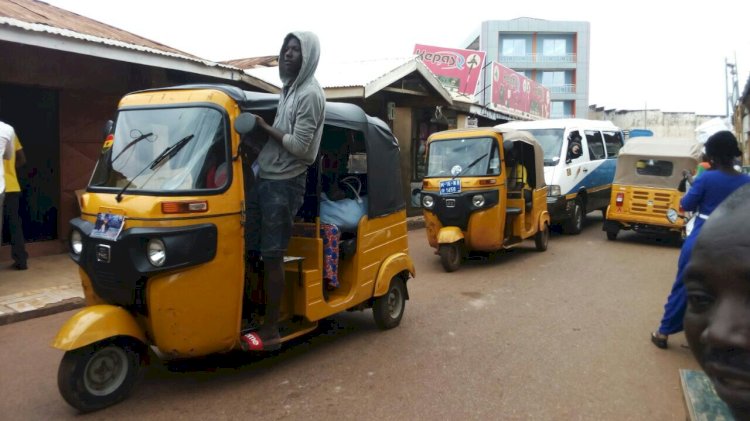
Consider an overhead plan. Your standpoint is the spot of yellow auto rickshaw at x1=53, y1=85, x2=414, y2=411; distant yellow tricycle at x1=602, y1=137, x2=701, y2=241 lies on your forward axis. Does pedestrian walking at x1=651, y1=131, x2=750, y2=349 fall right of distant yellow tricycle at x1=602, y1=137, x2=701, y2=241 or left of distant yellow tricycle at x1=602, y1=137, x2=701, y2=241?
right

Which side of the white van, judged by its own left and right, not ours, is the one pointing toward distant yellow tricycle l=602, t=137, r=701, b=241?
left

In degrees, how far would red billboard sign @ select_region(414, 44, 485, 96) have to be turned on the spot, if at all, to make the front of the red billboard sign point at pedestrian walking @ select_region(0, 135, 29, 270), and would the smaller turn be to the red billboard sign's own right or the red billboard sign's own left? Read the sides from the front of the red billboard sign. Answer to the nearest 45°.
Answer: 0° — it already faces them

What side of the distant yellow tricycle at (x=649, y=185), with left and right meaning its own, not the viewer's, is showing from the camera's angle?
back

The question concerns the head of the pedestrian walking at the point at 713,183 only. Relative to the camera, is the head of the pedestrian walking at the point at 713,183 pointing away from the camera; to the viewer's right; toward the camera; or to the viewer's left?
away from the camera

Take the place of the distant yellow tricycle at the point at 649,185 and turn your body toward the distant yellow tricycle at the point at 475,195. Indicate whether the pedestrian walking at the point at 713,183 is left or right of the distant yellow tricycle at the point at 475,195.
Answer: left

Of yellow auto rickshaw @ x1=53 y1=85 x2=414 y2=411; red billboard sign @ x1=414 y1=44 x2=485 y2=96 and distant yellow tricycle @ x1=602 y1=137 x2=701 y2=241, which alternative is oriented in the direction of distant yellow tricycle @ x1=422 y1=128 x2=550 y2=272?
the red billboard sign

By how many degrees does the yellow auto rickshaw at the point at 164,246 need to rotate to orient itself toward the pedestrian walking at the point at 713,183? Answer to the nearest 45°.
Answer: approximately 135° to its left
